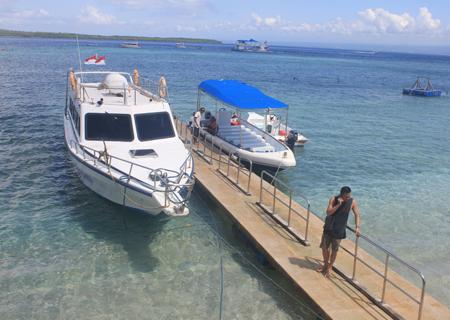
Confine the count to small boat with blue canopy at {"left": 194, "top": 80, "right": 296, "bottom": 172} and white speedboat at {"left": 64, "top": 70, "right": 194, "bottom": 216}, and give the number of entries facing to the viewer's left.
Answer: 0

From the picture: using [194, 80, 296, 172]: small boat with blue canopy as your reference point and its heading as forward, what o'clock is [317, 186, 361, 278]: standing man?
The standing man is roughly at 1 o'clock from the small boat with blue canopy.

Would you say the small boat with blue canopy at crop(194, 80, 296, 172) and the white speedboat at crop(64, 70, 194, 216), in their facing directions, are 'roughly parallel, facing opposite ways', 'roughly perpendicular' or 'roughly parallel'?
roughly parallel

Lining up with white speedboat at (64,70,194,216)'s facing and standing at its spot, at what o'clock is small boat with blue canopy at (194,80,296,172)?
The small boat with blue canopy is roughly at 9 o'clock from the white speedboat.

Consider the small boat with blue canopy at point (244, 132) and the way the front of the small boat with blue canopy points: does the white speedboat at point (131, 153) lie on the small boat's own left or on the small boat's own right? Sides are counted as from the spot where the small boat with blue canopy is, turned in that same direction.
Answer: on the small boat's own right

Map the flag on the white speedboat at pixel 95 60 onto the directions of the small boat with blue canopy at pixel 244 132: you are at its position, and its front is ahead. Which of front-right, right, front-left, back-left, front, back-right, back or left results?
back-right

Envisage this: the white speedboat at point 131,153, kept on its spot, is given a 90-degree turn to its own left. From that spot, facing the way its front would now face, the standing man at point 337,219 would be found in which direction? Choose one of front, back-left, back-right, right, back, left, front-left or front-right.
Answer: right

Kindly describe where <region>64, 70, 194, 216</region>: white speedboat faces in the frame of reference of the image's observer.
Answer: facing the viewer and to the right of the viewer

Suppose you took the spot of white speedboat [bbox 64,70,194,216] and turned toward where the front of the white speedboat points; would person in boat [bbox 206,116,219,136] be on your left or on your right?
on your left
